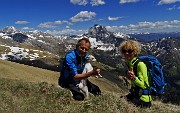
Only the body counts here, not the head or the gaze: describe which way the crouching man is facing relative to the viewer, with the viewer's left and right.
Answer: facing the viewer and to the right of the viewer
